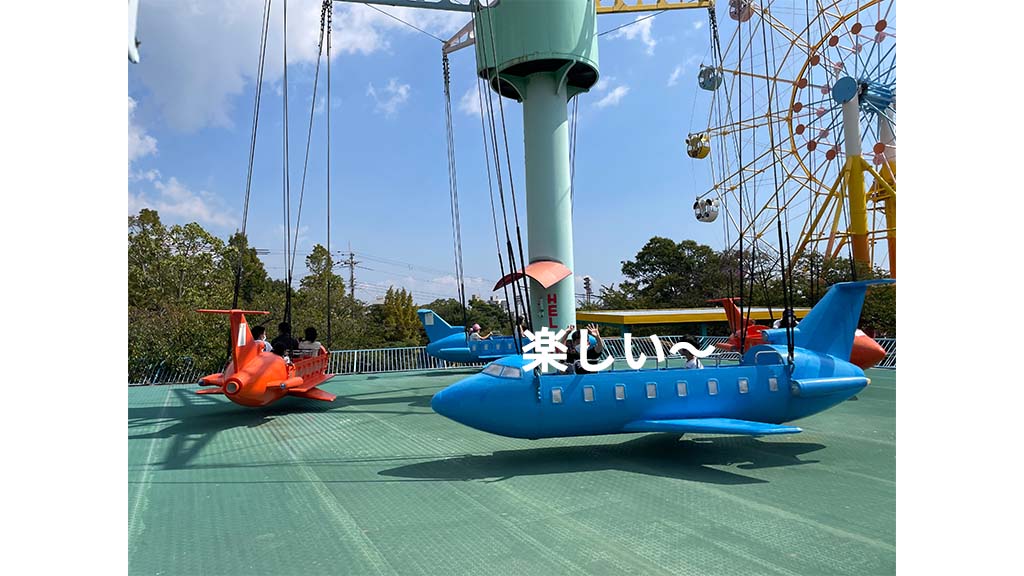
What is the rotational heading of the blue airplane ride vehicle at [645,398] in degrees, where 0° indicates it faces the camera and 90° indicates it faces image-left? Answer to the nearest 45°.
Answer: approximately 90°

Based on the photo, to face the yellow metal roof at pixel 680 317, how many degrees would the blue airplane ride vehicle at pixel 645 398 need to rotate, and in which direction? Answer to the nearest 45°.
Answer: approximately 90° to its right

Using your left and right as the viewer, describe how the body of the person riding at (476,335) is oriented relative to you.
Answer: facing to the right of the viewer

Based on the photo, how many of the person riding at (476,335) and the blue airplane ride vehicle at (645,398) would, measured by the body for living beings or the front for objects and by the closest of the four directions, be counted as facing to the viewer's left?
1

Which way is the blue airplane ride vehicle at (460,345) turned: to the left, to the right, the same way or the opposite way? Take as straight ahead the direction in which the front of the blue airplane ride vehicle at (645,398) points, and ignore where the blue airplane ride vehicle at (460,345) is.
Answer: the opposite way

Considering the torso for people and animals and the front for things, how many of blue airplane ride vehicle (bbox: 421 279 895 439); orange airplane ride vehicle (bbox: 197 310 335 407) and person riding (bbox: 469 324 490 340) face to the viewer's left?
1

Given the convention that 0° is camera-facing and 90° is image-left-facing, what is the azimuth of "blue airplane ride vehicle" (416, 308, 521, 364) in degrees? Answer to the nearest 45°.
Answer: approximately 270°

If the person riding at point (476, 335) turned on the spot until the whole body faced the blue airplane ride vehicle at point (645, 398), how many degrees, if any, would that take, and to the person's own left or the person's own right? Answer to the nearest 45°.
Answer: approximately 90° to the person's own right

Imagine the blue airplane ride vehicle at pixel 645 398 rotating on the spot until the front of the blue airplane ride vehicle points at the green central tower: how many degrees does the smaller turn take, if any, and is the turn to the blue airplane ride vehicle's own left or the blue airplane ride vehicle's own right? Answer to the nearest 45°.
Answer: approximately 90° to the blue airplane ride vehicle's own right

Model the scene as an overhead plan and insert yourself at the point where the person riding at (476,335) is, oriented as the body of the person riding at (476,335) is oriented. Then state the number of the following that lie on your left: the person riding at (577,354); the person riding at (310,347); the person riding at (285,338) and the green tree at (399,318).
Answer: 1
